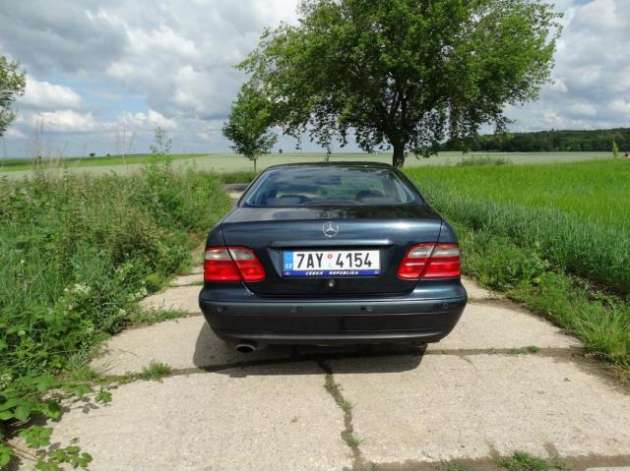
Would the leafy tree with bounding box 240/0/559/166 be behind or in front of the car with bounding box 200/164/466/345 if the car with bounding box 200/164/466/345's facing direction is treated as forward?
in front

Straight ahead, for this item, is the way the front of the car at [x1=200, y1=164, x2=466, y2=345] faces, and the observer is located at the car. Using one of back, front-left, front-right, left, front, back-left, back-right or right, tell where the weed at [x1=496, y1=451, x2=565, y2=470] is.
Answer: back-right

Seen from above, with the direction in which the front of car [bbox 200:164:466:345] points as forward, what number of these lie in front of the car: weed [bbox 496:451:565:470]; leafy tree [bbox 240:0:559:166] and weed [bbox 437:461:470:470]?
1

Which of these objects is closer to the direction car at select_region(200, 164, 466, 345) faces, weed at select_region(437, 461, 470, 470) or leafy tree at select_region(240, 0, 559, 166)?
the leafy tree

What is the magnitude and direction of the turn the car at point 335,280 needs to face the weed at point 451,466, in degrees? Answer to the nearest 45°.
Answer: approximately 135° to its right

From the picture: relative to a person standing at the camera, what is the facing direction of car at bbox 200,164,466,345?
facing away from the viewer

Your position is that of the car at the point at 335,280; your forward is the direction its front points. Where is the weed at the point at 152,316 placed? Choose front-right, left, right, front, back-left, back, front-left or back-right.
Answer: back-left

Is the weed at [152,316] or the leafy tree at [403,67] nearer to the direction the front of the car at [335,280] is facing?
the leafy tree
